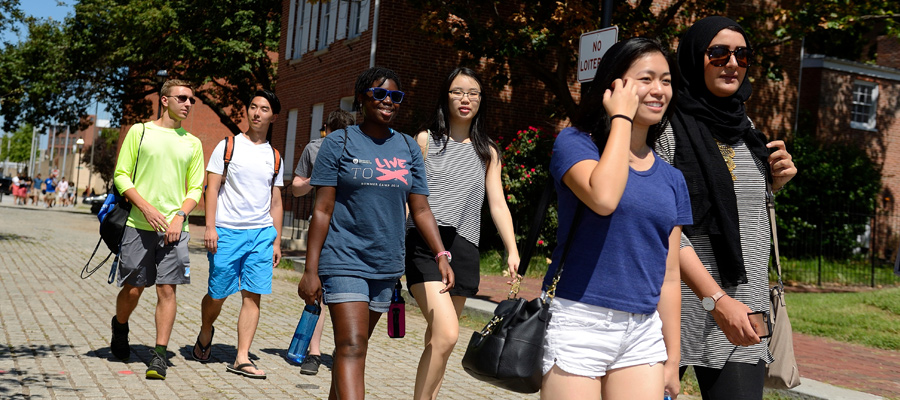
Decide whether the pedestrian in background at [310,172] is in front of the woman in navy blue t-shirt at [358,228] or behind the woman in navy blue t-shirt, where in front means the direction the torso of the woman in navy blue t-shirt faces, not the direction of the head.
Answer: behind

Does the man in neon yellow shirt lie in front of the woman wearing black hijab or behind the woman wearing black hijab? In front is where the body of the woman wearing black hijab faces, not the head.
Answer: behind

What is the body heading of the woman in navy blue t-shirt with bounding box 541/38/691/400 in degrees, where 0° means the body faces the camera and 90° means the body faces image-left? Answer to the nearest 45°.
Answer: approximately 315°

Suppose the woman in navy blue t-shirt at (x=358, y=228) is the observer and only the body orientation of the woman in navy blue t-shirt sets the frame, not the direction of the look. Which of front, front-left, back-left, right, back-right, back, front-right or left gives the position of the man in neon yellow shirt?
back

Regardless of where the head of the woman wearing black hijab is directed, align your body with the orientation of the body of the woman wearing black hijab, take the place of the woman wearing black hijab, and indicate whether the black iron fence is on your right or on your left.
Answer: on your left

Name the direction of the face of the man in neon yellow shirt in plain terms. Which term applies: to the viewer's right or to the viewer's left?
to the viewer's right

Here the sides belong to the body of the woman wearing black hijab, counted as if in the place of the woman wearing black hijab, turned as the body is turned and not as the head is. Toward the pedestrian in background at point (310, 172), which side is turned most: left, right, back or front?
back

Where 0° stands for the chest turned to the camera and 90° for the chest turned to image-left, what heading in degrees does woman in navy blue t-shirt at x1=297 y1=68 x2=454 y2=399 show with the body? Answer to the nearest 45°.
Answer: approximately 315°

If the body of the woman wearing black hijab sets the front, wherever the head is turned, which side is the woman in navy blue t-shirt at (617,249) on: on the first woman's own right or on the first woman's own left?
on the first woman's own right

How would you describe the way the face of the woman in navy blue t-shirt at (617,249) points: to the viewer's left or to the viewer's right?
to the viewer's right

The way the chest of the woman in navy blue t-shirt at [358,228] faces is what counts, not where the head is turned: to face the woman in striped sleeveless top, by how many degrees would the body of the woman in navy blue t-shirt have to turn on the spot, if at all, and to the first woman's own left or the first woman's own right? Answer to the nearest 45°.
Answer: approximately 90° to the first woman's own left

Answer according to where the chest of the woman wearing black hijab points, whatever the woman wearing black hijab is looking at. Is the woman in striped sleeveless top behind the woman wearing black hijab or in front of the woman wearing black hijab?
behind
